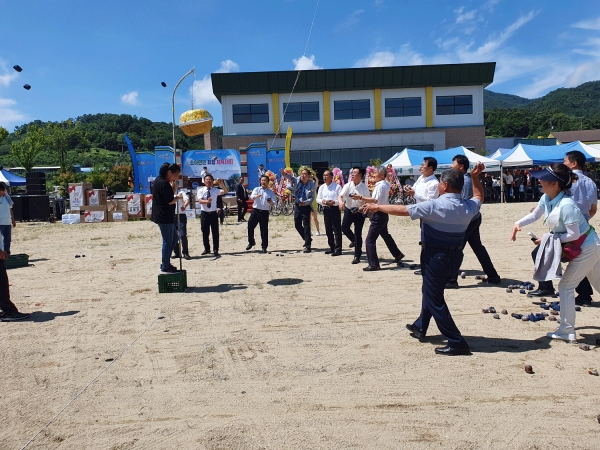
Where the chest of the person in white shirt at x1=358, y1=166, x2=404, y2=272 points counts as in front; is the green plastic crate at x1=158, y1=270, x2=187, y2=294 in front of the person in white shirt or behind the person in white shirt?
in front

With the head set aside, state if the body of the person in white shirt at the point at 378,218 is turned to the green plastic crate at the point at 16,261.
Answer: yes

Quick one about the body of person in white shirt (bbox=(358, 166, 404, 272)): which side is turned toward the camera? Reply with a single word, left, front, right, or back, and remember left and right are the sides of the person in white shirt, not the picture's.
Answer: left

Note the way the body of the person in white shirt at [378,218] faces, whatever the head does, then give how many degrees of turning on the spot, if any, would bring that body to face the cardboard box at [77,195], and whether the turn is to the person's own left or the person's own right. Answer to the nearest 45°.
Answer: approximately 45° to the person's own right

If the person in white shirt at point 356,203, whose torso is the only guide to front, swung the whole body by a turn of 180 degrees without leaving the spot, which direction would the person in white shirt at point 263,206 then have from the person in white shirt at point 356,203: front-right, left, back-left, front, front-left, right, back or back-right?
left

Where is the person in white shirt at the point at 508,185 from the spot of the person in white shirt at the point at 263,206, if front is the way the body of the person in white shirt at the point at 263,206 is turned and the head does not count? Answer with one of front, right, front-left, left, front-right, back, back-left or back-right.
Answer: back-left

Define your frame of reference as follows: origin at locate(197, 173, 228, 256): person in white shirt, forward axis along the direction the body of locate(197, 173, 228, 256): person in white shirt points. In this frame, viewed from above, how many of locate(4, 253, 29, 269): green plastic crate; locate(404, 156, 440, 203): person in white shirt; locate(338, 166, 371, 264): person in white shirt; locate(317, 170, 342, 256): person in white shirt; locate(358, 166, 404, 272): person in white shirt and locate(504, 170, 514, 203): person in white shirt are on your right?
1

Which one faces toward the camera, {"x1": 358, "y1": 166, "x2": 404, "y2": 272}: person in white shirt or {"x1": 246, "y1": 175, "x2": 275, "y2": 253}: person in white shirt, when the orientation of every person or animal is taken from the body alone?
{"x1": 246, "y1": 175, "x2": 275, "y2": 253}: person in white shirt

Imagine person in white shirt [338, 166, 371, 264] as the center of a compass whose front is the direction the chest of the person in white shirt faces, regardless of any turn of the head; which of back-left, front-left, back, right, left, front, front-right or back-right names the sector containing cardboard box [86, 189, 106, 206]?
right

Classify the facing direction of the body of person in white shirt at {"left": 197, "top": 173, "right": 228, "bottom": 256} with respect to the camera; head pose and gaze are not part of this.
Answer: toward the camera

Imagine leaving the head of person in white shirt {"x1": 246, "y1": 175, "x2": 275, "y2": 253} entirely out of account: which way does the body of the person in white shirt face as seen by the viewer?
toward the camera

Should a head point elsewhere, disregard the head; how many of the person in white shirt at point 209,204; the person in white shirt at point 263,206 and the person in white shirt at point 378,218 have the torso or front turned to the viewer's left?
1

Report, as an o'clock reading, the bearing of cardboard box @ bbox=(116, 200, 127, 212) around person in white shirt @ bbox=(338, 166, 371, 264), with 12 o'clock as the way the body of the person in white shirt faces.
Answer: The cardboard box is roughly at 3 o'clock from the person in white shirt.

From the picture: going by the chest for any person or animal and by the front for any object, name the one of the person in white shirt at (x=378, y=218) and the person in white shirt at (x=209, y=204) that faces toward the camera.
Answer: the person in white shirt at (x=209, y=204)

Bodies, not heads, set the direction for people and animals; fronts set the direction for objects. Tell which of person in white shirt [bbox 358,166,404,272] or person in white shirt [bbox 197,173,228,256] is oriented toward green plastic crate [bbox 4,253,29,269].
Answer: person in white shirt [bbox 358,166,404,272]

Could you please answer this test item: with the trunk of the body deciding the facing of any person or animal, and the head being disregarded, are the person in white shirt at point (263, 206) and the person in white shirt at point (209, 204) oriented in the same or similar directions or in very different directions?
same or similar directions

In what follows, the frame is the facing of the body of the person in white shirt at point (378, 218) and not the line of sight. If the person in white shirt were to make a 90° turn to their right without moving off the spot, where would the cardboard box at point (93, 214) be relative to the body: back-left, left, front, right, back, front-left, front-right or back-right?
front-left

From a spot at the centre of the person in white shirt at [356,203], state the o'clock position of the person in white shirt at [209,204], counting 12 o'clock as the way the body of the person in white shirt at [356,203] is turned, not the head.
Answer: the person in white shirt at [209,204] is roughly at 2 o'clock from the person in white shirt at [356,203].
